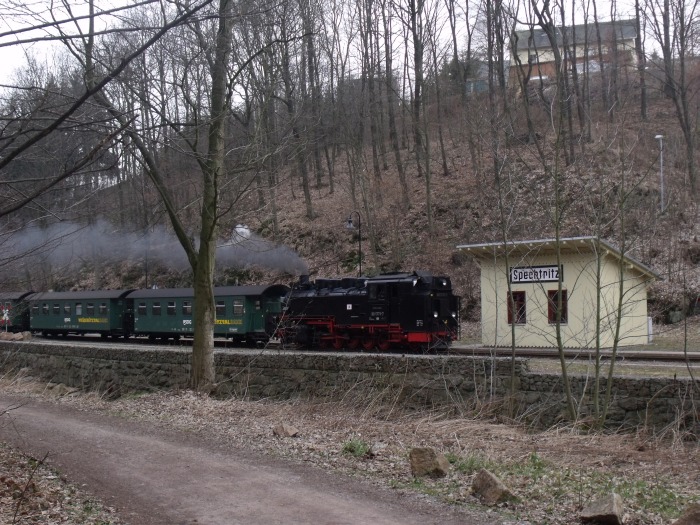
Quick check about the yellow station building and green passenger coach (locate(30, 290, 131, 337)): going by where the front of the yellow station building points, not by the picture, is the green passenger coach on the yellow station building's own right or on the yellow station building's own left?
on the yellow station building's own right

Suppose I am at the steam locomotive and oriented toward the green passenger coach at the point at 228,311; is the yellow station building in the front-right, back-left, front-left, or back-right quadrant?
back-right

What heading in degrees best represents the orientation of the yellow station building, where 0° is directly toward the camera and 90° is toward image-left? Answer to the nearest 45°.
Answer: approximately 45°

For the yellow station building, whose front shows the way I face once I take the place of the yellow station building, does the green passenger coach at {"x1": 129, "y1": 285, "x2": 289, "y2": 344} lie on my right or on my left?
on my right

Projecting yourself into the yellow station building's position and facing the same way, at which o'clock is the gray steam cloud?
The gray steam cloud is roughly at 2 o'clock from the yellow station building.
